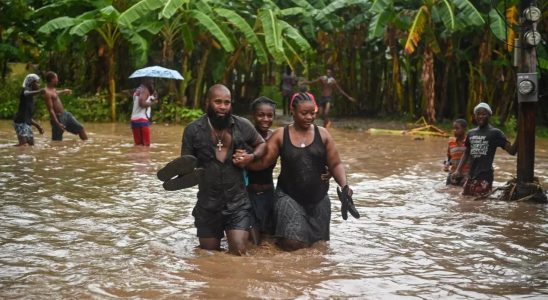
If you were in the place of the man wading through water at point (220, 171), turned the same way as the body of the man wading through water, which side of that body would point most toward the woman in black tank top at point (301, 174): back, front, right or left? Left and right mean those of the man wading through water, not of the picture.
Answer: left

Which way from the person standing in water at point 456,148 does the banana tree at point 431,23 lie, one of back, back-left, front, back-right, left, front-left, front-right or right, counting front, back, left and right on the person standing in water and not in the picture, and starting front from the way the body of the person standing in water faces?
back-right

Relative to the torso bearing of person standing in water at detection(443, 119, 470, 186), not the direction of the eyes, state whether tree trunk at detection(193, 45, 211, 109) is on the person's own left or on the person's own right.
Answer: on the person's own right

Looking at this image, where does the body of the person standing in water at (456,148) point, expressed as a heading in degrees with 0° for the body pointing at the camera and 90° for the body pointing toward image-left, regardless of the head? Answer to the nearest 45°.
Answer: approximately 45°

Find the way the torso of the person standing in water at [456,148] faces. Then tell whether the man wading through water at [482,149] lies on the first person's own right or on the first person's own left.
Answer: on the first person's own left

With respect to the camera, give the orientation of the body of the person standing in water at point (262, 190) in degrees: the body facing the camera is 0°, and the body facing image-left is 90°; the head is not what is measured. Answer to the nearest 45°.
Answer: approximately 0°

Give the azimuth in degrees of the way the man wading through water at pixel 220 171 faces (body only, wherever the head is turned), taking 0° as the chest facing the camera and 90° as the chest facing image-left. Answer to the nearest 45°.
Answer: approximately 0°
